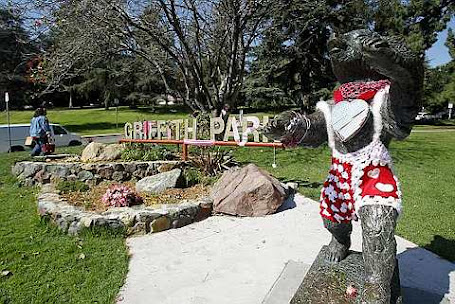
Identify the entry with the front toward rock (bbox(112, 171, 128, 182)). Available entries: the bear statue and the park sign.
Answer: the park sign

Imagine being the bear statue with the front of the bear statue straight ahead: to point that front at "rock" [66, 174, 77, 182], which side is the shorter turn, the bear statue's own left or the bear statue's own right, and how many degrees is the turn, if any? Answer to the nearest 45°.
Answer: approximately 90° to the bear statue's own right

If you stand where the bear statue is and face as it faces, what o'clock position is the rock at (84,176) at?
The rock is roughly at 3 o'clock from the bear statue.

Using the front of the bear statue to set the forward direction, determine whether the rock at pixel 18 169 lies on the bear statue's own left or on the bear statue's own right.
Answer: on the bear statue's own right

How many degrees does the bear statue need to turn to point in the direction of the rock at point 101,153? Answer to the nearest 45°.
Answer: approximately 90° to its right

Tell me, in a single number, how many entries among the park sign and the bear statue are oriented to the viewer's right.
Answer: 0

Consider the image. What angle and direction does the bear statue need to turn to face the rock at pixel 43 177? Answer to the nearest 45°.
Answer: approximately 90° to its right

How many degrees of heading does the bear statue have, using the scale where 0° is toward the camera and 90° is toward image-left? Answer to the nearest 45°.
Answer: approximately 45°

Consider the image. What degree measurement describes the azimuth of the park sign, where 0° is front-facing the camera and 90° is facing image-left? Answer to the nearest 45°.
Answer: approximately 45°

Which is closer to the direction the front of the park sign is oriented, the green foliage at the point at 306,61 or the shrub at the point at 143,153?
the shrub

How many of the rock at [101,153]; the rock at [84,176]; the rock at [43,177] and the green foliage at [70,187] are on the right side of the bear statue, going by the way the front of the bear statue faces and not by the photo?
4
